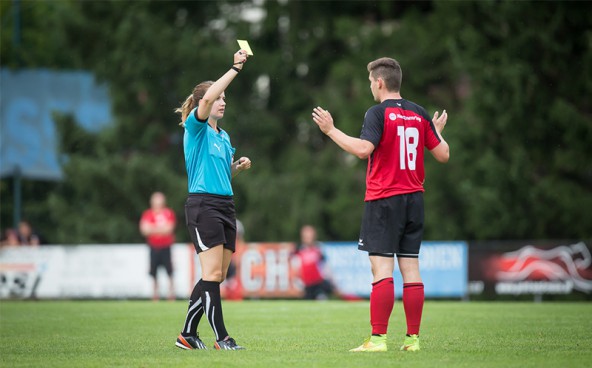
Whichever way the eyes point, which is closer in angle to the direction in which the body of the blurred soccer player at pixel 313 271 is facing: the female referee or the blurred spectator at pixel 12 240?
the female referee

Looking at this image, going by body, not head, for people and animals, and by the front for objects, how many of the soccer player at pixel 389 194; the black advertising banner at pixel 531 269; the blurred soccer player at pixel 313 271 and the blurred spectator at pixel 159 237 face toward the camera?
3

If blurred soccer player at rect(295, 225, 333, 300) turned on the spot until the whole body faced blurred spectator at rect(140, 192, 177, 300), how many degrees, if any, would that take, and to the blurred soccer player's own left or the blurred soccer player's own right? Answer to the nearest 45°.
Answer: approximately 45° to the blurred soccer player's own right

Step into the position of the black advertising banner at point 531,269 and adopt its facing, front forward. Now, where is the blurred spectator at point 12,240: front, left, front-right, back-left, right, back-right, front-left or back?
right

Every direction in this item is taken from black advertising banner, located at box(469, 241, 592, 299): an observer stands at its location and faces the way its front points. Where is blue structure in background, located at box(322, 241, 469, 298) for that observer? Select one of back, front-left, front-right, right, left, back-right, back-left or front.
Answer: right

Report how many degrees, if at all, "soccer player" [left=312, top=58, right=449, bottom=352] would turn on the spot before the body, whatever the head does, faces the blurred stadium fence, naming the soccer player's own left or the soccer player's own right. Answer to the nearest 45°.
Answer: approximately 45° to the soccer player's own right

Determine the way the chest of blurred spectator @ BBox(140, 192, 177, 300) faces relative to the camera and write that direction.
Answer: toward the camera

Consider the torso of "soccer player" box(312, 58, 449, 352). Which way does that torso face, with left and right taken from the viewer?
facing away from the viewer and to the left of the viewer

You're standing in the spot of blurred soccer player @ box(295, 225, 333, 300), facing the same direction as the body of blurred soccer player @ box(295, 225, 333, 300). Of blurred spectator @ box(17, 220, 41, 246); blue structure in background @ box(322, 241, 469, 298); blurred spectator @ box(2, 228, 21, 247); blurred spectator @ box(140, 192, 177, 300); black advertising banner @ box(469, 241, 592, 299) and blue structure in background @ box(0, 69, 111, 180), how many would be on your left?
2

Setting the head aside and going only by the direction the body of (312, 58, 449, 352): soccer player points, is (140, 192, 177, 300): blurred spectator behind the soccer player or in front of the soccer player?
in front

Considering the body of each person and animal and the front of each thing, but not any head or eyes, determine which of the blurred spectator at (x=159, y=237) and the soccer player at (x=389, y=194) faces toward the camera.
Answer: the blurred spectator

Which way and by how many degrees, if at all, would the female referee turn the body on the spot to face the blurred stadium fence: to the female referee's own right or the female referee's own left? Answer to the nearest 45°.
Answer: approximately 135° to the female referee's own left

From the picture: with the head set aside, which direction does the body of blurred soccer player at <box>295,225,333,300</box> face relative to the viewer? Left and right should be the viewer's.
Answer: facing the viewer

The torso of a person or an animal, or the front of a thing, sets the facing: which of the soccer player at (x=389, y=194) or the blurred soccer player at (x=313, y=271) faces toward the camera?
the blurred soccer player

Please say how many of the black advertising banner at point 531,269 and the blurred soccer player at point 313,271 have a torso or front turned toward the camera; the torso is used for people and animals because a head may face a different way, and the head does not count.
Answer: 2

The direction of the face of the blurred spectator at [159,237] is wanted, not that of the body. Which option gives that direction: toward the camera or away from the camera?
toward the camera

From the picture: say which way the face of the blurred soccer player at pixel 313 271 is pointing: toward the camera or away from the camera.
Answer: toward the camera

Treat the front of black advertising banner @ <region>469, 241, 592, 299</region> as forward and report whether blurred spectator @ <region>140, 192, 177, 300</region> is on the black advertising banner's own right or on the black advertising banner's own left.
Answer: on the black advertising banner's own right

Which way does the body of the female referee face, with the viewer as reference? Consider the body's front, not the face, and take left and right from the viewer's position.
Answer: facing the viewer and to the right of the viewer
